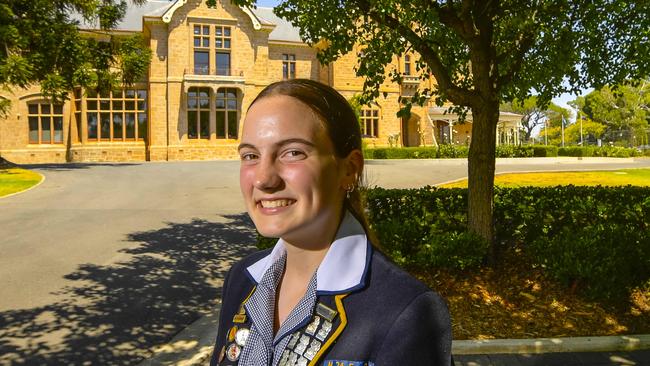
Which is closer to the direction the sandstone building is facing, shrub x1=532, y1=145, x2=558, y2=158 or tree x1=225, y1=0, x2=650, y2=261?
the tree

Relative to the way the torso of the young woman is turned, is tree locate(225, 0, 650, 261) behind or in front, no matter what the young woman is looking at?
behind

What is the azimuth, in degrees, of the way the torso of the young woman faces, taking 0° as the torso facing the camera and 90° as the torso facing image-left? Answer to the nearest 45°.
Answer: approximately 45°

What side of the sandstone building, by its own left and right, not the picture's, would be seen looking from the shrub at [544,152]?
left

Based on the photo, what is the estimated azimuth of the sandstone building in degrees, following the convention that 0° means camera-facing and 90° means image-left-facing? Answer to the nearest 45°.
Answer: approximately 0°

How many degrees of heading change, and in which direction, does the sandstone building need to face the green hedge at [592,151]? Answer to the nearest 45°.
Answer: approximately 90° to its left
